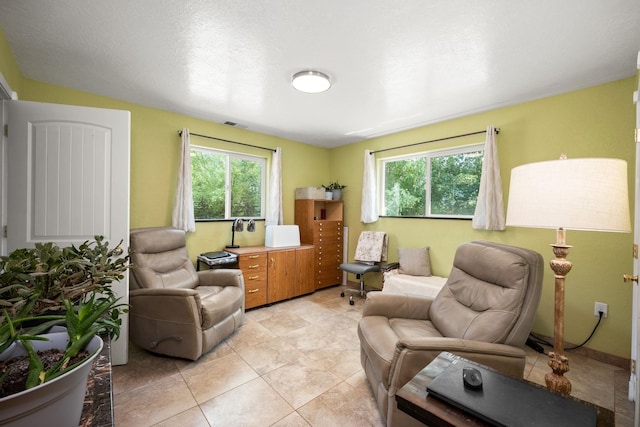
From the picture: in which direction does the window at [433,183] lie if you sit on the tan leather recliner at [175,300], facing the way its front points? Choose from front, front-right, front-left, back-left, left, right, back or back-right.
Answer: front-left

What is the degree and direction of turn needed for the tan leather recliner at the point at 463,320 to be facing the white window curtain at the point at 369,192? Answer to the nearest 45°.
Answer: approximately 90° to its right

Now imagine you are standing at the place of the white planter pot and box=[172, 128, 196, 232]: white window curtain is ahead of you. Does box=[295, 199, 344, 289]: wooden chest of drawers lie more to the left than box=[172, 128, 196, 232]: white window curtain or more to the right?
right

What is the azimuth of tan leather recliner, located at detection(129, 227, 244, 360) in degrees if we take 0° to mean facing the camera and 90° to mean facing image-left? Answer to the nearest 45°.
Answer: approximately 315°

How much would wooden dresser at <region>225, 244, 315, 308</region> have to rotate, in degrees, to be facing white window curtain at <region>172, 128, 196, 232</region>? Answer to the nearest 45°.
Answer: approximately 135° to its right

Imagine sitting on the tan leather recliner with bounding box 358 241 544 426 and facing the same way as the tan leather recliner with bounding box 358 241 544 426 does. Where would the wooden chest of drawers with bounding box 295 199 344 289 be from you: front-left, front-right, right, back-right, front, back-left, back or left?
right
